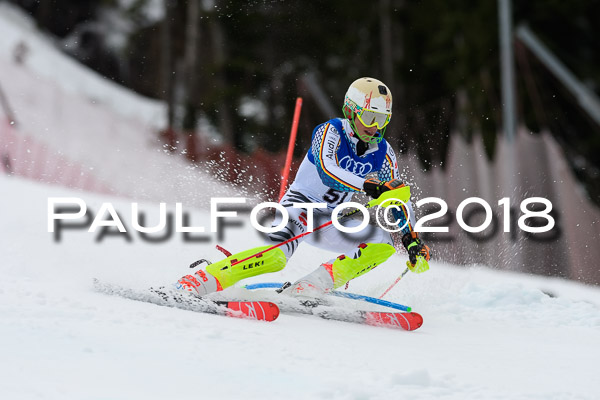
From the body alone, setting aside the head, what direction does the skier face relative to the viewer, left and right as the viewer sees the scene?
facing the viewer and to the right of the viewer
